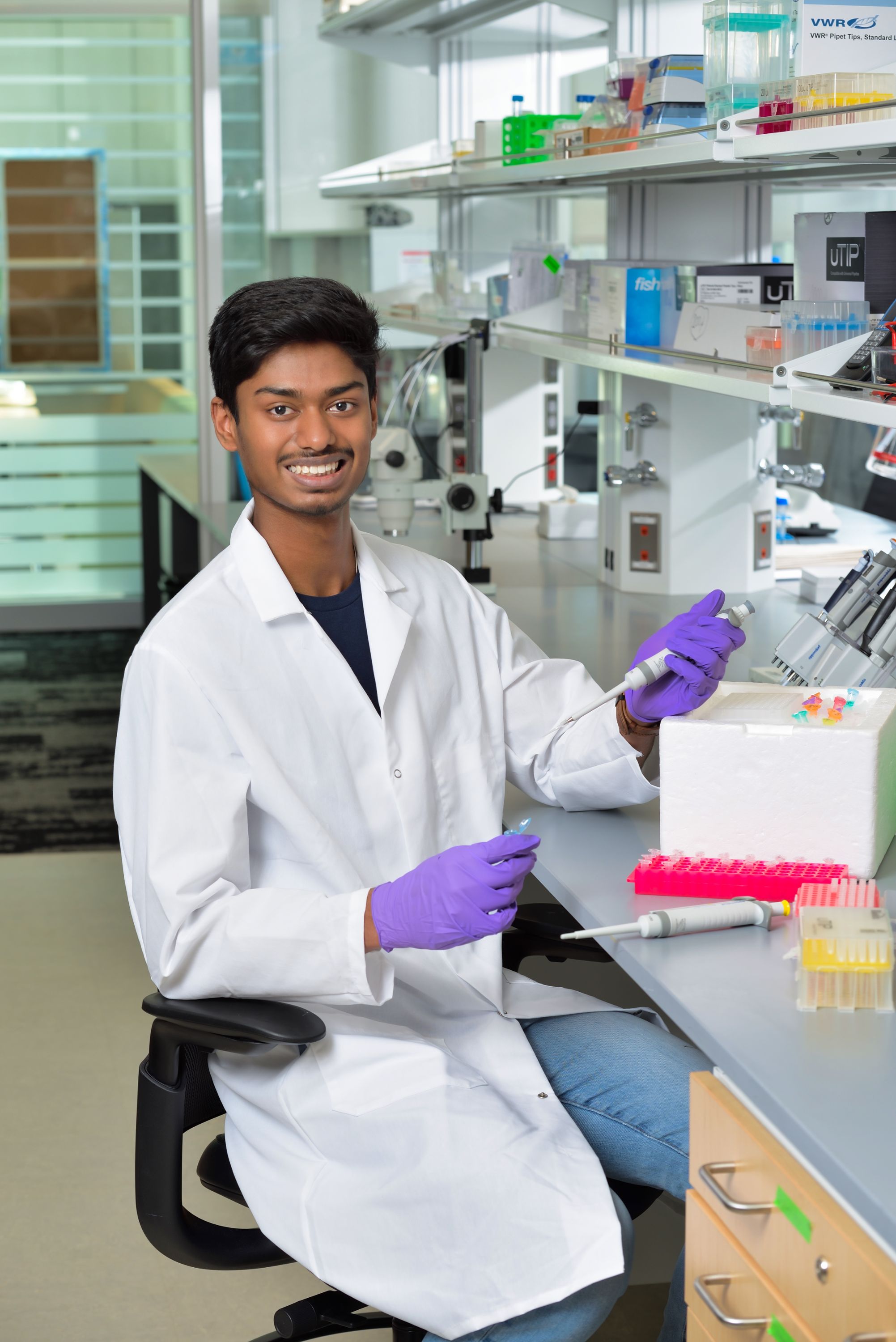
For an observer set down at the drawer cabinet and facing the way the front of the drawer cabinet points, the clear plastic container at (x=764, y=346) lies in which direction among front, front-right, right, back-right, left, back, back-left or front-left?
back-right

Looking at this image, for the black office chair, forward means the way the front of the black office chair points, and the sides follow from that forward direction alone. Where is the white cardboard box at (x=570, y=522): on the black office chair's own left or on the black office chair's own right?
on the black office chair's own left

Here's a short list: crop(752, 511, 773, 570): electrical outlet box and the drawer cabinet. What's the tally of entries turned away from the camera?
0

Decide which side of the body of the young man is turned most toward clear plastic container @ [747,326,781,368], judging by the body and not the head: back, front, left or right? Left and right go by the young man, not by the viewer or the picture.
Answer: left

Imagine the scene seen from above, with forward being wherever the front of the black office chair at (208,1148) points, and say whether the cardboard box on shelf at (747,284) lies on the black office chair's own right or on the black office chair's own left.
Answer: on the black office chair's own left

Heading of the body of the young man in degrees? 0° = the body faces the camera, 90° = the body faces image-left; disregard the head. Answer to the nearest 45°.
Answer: approximately 315°

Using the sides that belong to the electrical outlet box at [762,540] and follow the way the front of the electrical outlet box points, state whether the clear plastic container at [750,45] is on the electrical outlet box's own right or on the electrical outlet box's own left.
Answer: on the electrical outlet box's own right
